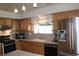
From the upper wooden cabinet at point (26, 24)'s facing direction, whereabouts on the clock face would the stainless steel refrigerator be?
The stainless steel refrigerator is roughly at 9 o'clock from the upper wooden cabinet.

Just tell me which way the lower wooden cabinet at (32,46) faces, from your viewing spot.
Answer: facing the viewer and to the left of the viewer

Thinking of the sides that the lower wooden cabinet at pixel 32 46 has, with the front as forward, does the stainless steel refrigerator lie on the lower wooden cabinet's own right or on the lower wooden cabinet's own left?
on the lower wooden cabinet's own left

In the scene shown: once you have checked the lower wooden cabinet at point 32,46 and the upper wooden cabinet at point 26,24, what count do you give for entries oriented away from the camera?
0

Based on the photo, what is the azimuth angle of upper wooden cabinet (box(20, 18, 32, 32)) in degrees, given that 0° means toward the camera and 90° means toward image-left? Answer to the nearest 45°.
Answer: approximately 45°
